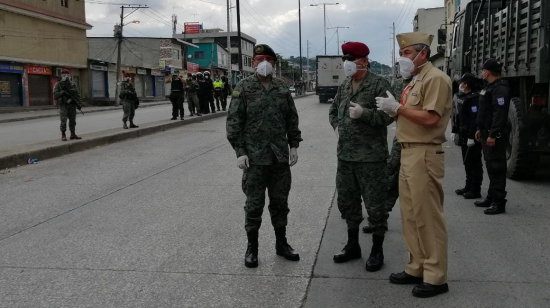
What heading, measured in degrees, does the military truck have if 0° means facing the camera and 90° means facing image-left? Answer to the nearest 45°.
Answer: approximately 135°

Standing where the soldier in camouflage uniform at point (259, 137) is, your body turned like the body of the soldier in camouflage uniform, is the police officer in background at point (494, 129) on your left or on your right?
on your left

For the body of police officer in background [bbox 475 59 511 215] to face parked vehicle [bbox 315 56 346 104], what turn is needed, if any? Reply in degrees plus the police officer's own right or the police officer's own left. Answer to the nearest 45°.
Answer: approximately 90° to the police officer's own right

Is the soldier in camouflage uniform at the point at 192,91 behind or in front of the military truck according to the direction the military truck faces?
in front

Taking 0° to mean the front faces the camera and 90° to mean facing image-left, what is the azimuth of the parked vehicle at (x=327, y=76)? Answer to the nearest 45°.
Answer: approximately 180°

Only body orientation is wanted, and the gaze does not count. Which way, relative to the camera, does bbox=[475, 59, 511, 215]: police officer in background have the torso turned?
to the viewer's left

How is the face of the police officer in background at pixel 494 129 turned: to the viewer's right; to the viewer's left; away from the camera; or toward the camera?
to the viewer's left
